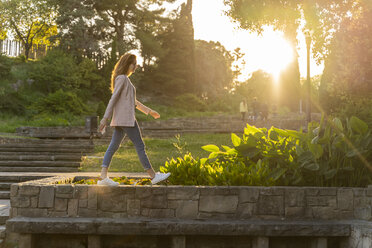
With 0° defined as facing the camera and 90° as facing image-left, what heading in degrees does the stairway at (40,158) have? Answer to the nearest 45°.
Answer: approximately 0°

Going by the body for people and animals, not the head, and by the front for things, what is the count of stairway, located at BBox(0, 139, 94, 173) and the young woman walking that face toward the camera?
1

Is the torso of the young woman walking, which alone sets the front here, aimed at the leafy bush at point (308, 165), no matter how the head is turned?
yes

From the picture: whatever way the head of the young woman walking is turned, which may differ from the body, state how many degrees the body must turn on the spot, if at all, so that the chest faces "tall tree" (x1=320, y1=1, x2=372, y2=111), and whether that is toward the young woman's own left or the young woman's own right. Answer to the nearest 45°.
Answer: approximately 45° to the young woman's own left

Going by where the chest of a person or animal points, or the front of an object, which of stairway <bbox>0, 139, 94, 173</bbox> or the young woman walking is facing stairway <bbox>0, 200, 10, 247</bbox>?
stairway <bbox>0, 139, 94, 173</bbox>

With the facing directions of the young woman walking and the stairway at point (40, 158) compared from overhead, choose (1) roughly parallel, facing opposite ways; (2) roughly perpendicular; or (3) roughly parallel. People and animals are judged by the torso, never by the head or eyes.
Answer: roughly perpendicular

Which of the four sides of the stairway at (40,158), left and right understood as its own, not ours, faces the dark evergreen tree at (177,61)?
back

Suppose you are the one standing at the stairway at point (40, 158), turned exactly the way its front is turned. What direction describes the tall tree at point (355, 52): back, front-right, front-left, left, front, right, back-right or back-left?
left

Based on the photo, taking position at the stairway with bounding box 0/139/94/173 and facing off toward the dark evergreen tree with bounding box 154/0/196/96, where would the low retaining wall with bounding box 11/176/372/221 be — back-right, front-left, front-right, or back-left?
back-right

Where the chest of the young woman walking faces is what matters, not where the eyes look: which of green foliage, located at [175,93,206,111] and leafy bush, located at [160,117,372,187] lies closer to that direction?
the leafy bush

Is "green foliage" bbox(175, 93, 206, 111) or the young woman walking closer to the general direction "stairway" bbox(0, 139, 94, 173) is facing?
the young woman walking

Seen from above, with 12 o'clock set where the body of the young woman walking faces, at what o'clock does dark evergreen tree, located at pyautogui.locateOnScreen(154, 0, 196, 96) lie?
The dark evergreen tree is roughly at 9 o'clock from the young woman walking.

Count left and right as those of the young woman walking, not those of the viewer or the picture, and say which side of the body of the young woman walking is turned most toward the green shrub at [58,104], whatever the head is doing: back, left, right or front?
left

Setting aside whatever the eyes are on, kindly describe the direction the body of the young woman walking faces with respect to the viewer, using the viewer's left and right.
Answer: facing to the right of the viewer

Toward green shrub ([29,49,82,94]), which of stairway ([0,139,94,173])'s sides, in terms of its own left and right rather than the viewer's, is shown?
back
